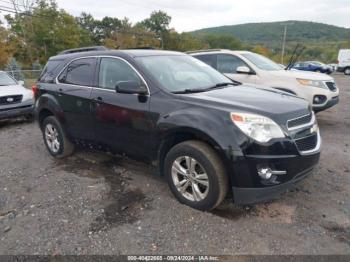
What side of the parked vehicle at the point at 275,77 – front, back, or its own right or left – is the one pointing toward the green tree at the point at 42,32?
back

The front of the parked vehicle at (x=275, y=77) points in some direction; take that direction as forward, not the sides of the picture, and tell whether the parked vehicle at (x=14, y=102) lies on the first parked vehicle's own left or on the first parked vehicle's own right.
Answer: on the first parked vehicle's own right

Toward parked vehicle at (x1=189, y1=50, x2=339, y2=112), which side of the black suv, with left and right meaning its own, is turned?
left

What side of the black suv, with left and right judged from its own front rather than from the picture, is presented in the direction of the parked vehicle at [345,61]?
left

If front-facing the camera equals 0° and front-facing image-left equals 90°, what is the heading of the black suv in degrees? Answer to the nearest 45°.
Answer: approximately 315°

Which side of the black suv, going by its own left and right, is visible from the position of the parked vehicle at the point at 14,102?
back
